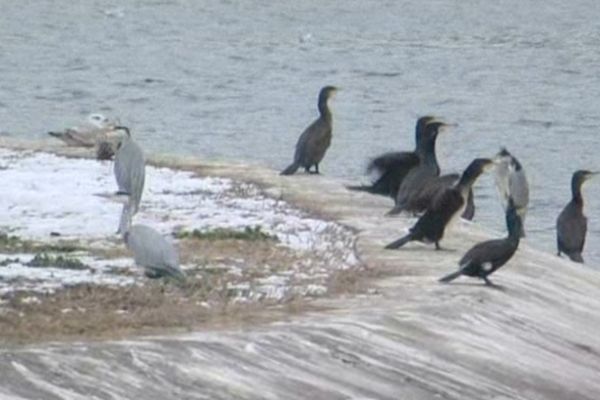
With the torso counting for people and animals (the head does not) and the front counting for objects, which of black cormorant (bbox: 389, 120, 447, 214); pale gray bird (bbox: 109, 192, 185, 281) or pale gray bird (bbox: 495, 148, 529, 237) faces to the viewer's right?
the black cormorant

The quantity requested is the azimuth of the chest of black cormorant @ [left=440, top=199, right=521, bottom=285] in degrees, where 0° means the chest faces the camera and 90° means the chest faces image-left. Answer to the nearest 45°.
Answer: approximately 270°

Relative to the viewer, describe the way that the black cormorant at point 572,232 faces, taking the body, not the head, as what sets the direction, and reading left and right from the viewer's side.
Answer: facing to the right of the viewer

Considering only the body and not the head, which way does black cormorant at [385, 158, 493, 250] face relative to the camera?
to the viewer's right

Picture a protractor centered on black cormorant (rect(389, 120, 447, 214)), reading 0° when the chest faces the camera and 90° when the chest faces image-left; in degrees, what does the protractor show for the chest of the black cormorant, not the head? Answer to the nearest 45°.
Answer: approximately 270°

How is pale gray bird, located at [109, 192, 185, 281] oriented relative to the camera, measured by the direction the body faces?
to the viewer's left

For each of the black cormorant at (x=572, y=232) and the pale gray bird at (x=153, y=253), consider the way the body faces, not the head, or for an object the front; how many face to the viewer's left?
1

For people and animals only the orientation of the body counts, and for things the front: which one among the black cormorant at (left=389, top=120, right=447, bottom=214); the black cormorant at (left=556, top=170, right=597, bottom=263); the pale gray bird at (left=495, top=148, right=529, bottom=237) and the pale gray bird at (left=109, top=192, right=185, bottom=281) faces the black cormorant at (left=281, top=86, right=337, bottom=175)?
the pale gray bird at (left=495, top=148, right=529, bottom=237)

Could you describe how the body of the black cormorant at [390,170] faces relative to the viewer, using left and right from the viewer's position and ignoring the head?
facing to the right of the viewer

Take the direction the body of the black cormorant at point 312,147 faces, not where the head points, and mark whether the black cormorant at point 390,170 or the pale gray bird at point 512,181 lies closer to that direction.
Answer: the pale gray bird

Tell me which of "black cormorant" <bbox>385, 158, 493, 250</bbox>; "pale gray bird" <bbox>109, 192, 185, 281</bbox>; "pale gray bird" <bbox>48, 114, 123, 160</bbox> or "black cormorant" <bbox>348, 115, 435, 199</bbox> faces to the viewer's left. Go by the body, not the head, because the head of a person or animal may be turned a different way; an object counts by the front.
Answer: "pale gray bird" <bbox>109, 192, 185, 281</bbox>

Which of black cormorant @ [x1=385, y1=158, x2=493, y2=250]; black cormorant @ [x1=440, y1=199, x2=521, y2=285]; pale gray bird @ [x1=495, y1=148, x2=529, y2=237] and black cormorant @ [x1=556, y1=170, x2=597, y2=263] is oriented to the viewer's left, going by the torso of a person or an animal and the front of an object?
the pale gray bird
